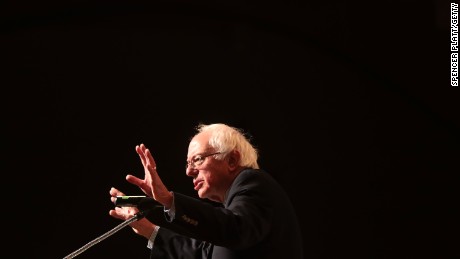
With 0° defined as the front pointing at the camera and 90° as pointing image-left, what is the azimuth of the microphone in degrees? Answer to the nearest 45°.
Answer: approximately 270°
